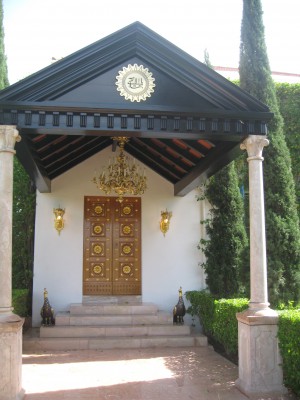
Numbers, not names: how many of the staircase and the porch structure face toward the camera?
2

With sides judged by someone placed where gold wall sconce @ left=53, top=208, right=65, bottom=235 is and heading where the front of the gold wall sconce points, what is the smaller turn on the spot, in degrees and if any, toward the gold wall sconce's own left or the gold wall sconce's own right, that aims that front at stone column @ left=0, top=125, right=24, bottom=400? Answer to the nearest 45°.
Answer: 0° — it already faces it

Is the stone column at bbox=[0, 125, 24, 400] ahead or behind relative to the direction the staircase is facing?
ahead

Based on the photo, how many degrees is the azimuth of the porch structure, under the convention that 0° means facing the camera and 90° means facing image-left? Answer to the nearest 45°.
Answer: approximately 0°

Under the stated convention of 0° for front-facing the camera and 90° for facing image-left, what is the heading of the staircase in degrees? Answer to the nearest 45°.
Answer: approximately 0°

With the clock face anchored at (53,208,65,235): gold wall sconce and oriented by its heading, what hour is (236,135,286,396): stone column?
The stone column is roughly at 11 o'clock from the gold wall sconce.

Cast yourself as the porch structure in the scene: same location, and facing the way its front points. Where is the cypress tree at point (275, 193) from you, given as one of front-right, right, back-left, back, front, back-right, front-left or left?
back-left

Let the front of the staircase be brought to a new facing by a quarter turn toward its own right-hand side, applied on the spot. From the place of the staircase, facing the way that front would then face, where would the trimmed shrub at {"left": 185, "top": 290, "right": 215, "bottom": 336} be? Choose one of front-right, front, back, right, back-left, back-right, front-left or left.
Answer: back
